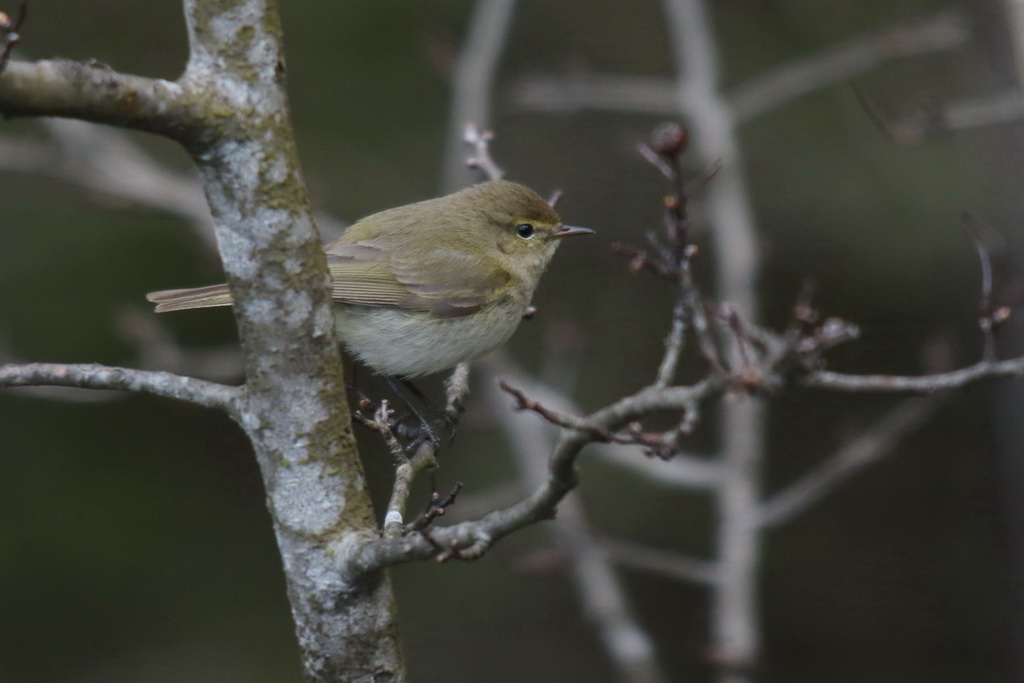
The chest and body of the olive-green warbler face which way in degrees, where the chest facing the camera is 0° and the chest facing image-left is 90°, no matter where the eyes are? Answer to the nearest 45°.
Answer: approximately 270°

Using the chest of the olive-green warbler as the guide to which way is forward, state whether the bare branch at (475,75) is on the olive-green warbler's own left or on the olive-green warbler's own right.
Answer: on the olive-green warbler's own left

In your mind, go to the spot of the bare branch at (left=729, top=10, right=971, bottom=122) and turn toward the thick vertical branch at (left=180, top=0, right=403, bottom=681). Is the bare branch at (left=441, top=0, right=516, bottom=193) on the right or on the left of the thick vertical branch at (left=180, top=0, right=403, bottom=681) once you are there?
right

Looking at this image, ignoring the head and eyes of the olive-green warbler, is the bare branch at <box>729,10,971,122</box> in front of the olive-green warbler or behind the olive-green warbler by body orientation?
in front

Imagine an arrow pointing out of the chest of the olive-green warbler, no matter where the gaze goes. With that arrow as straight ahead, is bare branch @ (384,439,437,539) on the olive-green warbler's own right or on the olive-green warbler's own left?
on the olive-green warbler's own right

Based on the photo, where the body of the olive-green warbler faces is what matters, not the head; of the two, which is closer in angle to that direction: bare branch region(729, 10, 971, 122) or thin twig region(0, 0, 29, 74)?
the bare branch
